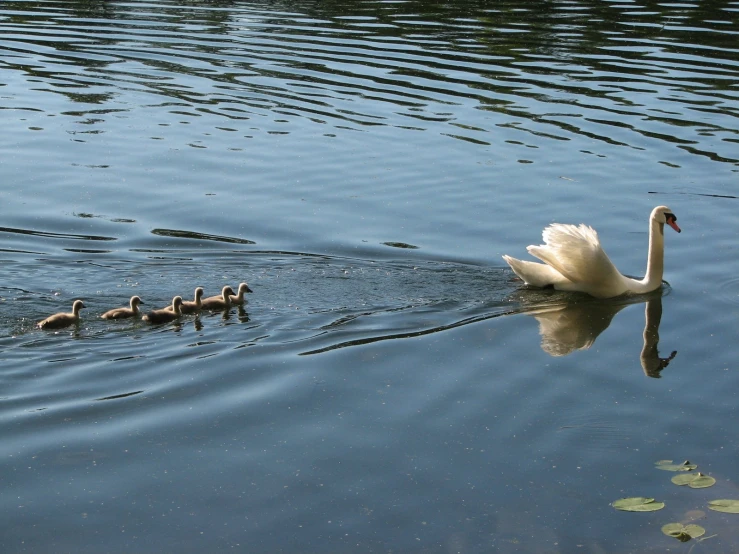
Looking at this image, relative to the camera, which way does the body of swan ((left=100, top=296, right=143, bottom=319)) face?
to the viewer's right

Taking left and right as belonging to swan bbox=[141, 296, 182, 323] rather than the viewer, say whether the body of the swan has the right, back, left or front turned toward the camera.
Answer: right

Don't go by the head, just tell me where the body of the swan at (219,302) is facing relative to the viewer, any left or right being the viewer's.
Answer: facing to the right of the viewer

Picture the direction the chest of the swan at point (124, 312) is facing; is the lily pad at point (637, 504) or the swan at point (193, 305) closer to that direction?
the swan

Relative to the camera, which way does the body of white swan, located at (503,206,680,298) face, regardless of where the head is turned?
to the viewer's right

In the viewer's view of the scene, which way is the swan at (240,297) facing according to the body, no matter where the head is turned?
to the viewer's right

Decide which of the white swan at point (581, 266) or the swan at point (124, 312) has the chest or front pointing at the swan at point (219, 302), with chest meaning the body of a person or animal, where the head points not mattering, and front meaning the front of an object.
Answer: the swan at point (124, 312)

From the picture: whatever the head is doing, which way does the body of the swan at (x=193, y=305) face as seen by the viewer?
to the viewer's right
